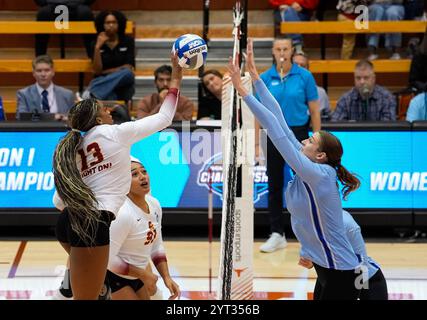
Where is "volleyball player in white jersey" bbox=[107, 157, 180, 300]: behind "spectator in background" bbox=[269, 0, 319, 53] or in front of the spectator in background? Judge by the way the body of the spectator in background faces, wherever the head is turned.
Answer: in front

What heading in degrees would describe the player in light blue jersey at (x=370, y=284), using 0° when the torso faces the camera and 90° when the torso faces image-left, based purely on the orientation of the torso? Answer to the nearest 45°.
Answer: approximately 90°

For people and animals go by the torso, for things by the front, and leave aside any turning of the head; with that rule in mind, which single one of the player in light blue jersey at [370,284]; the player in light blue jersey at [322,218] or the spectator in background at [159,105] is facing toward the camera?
the spectator in background

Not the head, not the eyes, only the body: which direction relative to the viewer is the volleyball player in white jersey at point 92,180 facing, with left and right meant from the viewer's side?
facing away from the viewer and to the right of the viewer

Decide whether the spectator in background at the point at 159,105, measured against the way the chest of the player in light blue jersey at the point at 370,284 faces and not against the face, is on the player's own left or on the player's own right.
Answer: on the player's own right

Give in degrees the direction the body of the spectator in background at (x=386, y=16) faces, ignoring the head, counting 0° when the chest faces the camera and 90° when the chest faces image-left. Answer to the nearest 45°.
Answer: approximately 0°

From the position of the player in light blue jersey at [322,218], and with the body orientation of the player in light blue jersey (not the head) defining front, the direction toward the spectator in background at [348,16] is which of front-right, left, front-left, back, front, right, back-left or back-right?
right

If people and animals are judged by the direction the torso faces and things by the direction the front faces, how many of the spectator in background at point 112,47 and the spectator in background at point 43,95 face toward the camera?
2
